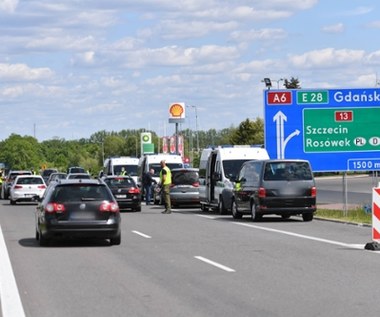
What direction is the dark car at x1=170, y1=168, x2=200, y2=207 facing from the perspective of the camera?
away from the camera

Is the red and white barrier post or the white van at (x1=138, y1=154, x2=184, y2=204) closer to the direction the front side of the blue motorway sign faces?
the red and white barrier post

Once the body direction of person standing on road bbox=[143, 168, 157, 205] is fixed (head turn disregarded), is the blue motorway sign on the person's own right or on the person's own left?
on the person's own right

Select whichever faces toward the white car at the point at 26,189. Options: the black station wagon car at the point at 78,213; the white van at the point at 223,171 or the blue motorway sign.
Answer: the black station wagon car

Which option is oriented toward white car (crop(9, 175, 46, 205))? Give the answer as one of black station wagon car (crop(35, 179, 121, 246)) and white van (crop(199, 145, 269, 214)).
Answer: the black station wagon car

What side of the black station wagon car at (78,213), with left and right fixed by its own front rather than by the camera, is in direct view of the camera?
back

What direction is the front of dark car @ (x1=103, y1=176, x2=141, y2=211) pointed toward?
away from the camera

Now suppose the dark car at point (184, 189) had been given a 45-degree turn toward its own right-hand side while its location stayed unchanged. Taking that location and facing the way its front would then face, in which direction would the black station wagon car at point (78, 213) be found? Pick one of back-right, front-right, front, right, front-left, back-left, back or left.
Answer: back-right

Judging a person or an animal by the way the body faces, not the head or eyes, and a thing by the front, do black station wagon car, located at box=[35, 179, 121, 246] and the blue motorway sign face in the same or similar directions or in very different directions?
very different directions

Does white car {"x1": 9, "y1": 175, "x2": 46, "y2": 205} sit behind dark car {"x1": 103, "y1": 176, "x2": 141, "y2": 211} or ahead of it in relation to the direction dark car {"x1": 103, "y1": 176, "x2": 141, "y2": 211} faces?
ahead

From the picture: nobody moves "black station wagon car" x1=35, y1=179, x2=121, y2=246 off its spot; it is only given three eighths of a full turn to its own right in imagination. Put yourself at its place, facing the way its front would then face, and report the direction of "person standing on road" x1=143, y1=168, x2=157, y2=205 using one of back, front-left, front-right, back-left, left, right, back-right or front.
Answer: back-left
